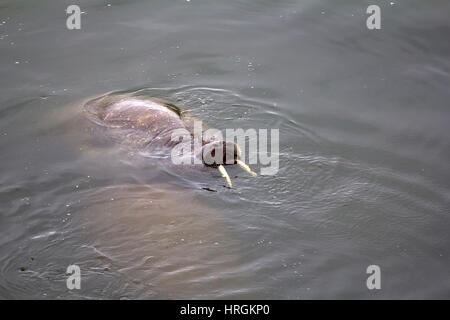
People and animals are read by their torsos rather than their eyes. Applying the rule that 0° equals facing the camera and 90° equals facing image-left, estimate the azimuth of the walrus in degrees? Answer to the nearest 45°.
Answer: approximately 315°
